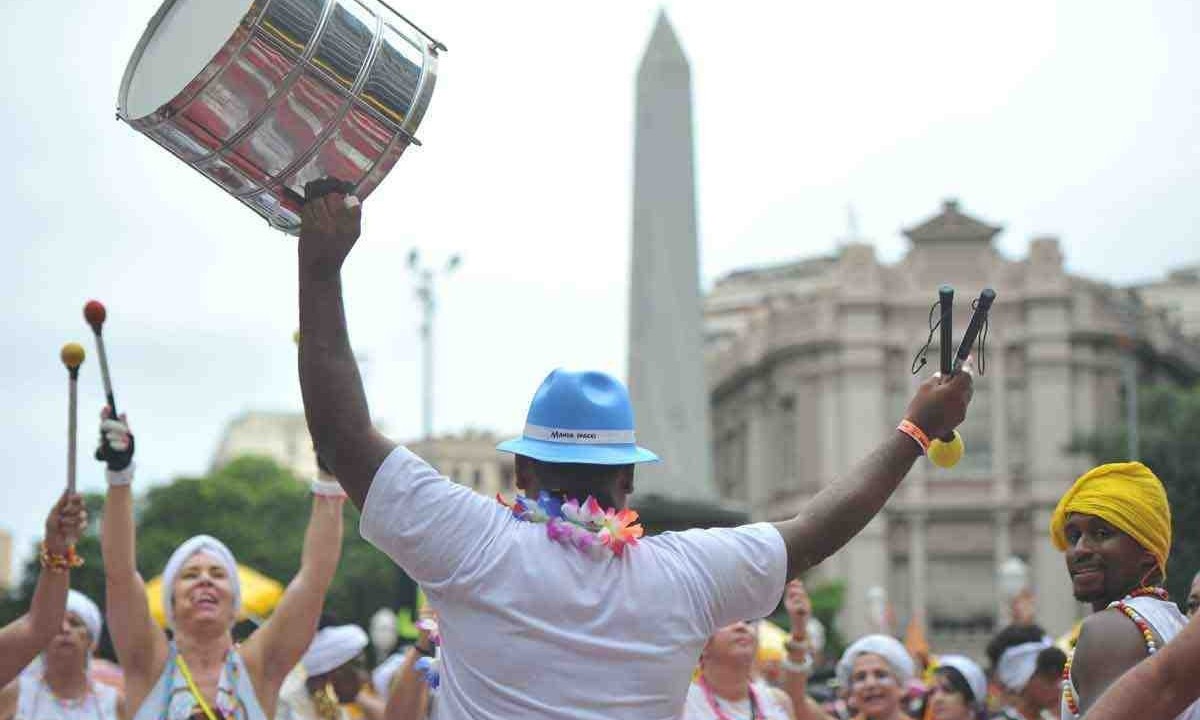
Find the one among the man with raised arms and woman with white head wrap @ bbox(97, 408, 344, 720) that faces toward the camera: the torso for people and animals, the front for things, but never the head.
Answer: the woman with white head wrap

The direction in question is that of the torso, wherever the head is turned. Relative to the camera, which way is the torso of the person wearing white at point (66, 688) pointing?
toward the camera

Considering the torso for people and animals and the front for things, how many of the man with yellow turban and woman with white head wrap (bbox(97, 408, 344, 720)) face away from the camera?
0

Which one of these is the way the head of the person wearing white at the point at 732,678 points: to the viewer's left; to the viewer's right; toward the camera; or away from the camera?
toward the camera

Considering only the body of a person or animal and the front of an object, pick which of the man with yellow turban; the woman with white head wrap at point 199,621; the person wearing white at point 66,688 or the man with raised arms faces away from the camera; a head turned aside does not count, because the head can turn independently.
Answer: the man with raised arms

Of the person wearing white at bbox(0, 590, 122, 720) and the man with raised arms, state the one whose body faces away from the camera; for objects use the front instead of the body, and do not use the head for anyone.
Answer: the man with raised arms

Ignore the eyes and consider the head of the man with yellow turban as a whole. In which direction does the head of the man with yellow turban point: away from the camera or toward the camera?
toward the camera

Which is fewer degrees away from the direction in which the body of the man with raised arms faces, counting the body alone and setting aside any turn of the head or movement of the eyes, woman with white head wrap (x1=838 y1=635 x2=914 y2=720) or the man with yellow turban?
the woman with white head wrap

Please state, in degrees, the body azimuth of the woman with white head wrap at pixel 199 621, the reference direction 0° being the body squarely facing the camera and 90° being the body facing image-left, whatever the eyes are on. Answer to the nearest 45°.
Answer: approximately 0°

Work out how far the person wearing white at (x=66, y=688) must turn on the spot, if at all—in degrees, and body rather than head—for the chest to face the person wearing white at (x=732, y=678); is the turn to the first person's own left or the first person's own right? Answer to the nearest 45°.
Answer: approximately 90° to the first person's own left

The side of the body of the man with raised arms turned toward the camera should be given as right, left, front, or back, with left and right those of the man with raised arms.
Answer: back

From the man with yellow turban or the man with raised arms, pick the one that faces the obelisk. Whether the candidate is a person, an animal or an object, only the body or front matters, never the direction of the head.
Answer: the man with raised arms

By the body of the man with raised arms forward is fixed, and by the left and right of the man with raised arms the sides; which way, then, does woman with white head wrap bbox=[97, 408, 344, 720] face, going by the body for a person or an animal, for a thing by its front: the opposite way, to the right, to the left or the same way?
the opposite way

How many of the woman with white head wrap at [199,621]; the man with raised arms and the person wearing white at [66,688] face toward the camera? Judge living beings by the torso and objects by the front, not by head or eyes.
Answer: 2

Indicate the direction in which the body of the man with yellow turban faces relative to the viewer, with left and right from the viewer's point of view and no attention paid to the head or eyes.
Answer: facing the viewer and to the left of the viewer

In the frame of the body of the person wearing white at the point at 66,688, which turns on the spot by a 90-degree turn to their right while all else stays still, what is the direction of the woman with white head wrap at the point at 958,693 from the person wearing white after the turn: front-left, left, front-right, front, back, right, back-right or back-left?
back

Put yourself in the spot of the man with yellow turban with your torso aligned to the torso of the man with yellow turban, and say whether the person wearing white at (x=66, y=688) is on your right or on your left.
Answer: on your right
